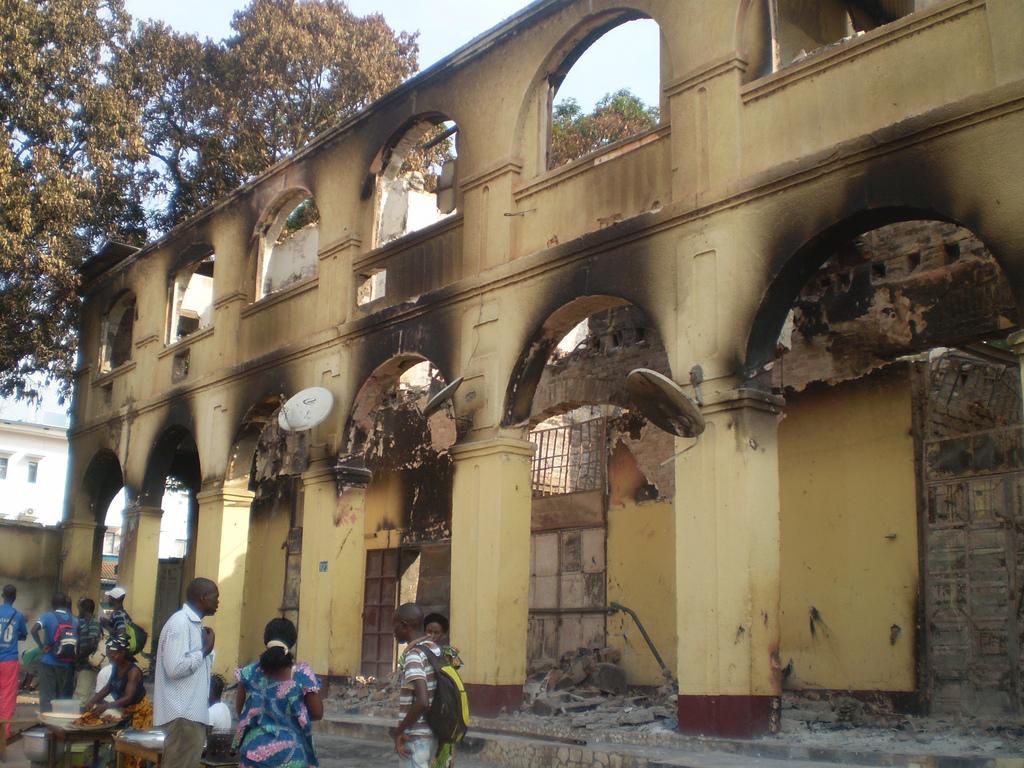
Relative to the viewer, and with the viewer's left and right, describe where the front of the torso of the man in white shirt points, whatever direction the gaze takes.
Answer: facing to the right of the viewer

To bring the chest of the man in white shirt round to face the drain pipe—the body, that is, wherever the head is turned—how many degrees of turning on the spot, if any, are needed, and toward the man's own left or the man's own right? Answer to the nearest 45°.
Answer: approximately 45° to the man's own left

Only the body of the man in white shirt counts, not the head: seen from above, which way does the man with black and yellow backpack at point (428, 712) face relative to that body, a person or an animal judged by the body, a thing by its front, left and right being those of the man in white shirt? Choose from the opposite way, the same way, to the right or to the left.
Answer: the opposite way

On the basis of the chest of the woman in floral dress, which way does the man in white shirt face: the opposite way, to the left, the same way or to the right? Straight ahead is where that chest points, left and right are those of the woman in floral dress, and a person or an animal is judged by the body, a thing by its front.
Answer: to the right

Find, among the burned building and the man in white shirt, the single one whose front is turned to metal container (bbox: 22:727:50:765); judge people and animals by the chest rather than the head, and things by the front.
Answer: the burned building

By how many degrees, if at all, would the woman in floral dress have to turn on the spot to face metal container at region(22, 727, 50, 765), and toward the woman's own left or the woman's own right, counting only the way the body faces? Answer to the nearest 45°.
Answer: approximately 45° to the woman's own left

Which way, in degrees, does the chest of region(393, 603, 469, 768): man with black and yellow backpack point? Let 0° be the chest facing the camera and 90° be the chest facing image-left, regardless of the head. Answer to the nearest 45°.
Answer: approximately 90°

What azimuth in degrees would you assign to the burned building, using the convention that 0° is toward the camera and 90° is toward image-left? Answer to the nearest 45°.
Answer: approximately 45°

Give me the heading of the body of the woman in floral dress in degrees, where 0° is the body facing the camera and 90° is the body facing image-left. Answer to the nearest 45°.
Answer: approximately 180°

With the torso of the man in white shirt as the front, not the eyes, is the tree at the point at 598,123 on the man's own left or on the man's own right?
on the man's own left

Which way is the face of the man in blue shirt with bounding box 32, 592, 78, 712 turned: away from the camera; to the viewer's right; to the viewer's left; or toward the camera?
away from the camera

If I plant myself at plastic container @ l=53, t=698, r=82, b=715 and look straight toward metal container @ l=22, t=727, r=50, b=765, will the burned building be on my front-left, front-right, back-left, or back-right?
back-left

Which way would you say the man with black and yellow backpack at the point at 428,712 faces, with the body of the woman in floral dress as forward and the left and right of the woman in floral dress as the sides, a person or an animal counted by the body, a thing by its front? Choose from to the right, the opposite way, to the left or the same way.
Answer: to the left
